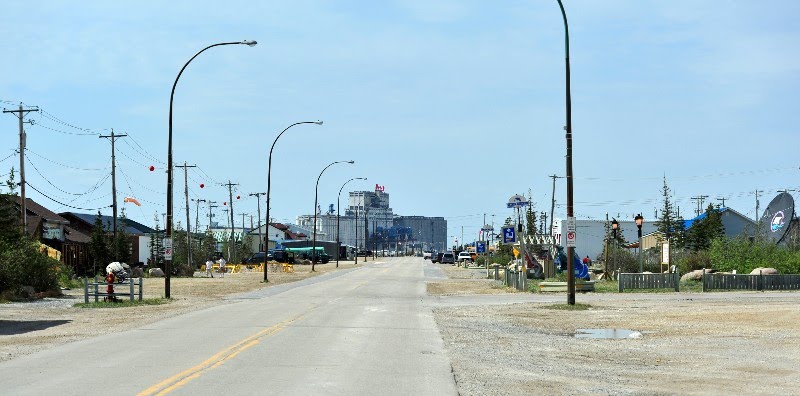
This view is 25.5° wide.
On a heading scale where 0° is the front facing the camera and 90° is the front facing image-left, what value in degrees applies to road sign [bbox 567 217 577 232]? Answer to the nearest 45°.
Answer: approximately 0°

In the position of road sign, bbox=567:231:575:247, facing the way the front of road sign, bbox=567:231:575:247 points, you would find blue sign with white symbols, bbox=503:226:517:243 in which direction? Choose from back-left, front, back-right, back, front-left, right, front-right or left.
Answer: back

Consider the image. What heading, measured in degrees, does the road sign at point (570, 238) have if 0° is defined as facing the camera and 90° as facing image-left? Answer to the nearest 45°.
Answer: approximately 0°

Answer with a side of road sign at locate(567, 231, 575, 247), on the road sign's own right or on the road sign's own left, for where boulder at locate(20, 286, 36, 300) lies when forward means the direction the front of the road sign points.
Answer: on the road sign's own right

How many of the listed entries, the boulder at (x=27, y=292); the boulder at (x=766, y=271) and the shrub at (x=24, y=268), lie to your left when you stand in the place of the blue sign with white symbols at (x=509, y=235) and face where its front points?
1
